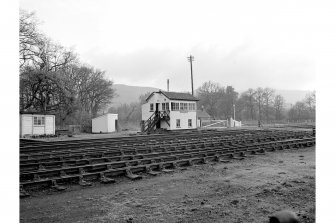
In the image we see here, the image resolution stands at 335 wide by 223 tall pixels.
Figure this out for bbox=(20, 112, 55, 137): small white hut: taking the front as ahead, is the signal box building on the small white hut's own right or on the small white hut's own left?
on the small white hut's own left

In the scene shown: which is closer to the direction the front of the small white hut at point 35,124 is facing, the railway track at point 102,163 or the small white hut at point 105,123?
the railway track

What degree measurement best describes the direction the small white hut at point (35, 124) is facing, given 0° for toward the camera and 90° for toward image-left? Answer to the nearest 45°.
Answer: approximately 0°

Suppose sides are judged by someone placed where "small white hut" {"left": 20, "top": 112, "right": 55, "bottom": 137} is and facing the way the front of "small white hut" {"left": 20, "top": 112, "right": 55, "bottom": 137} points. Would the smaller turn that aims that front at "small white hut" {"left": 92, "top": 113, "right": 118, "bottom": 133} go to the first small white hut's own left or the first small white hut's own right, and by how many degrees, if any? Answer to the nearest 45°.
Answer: approximately 135° to the first small white hut's own left

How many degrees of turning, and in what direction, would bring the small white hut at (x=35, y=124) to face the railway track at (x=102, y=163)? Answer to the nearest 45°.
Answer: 0° — it already faces it

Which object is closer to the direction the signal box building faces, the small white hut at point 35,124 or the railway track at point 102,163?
the railway track

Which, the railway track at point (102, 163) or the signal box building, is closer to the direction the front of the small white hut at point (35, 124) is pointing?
the railway track
